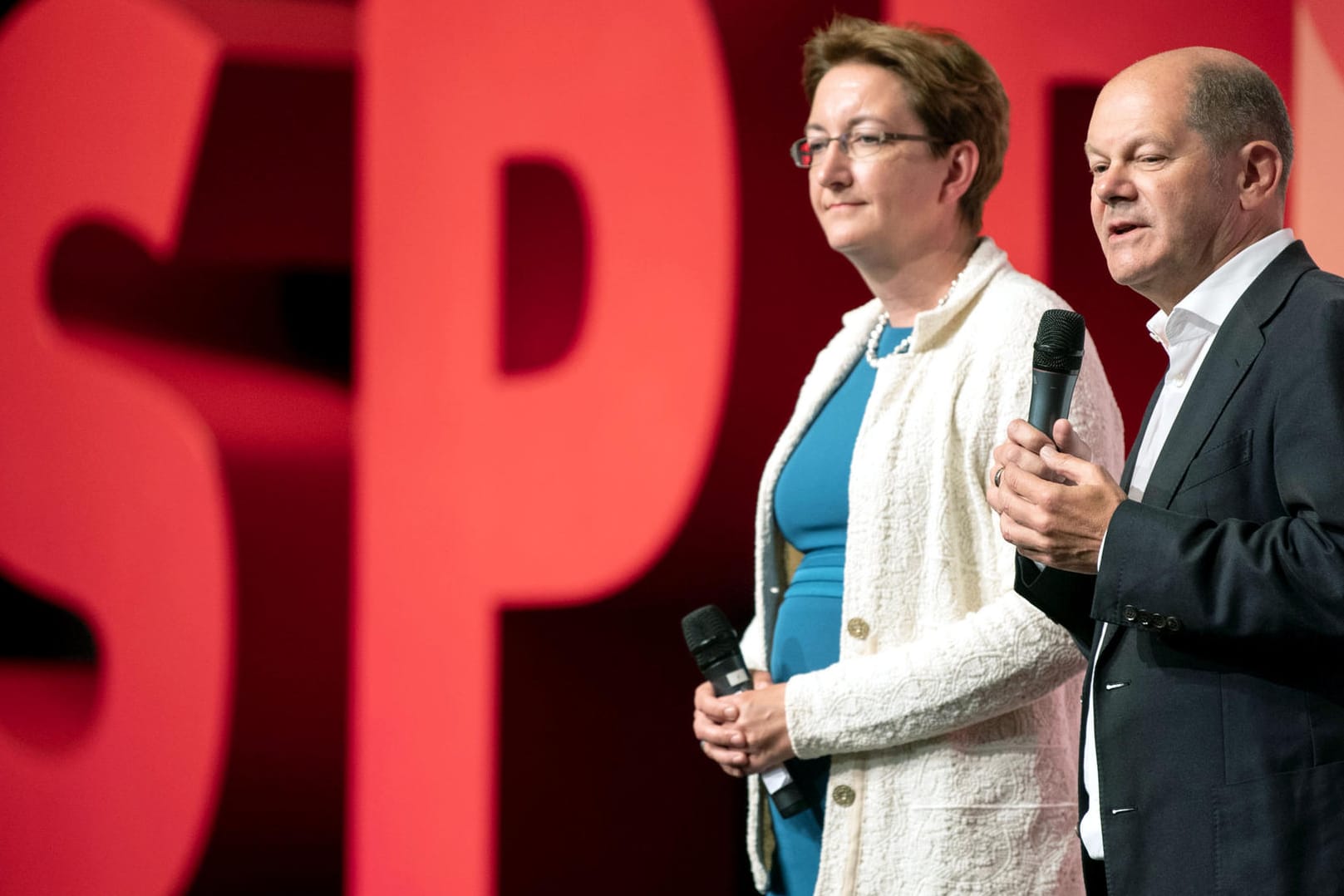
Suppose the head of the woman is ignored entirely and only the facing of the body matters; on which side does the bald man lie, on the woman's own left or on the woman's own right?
on the woman's own left

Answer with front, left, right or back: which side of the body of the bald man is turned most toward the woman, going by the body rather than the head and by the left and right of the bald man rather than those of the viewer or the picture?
right

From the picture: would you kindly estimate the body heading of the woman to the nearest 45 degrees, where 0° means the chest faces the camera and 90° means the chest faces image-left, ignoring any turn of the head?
approximately 45°

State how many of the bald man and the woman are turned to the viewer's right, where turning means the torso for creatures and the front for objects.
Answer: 0
